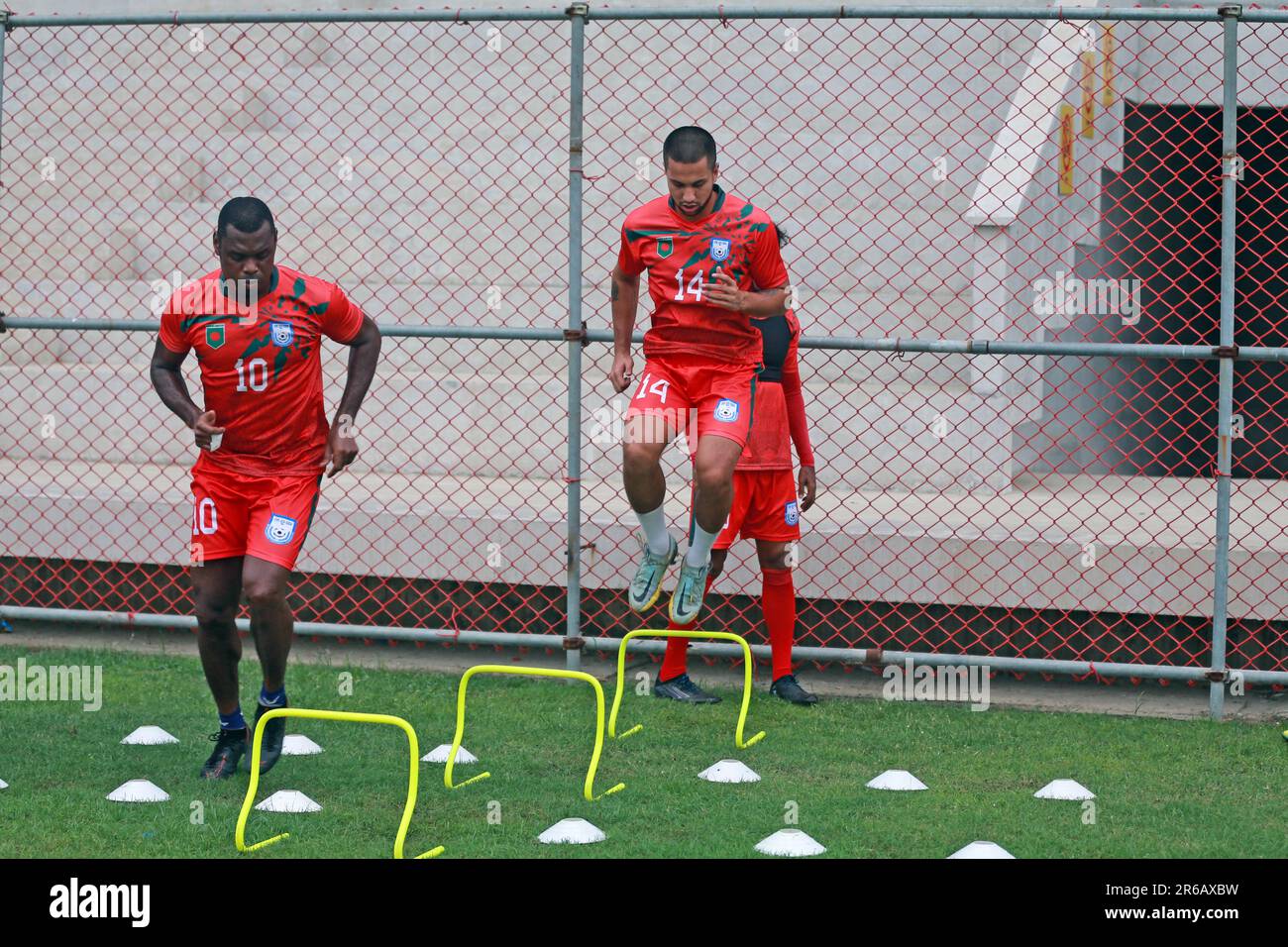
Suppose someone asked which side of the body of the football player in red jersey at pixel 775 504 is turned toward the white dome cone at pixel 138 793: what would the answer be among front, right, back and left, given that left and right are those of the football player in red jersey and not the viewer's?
right

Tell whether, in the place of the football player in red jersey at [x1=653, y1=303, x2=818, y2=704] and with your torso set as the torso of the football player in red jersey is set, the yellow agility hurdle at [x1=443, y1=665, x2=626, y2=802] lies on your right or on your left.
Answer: on your right

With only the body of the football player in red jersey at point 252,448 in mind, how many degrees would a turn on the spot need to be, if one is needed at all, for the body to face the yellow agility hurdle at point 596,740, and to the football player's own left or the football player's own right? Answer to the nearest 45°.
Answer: approximately 45° to the football player's own left

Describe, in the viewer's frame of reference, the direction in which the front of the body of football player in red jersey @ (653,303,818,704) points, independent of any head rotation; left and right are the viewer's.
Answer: facing the viewer and to the right of the viewer

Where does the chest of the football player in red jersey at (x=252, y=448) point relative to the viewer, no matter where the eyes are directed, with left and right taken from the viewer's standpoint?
facing the viewer

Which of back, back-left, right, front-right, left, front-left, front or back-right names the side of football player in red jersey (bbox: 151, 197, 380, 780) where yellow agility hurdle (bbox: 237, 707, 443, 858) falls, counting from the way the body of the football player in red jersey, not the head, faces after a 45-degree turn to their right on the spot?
front-left

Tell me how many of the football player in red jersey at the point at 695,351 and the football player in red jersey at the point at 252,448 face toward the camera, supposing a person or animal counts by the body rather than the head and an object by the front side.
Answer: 2
